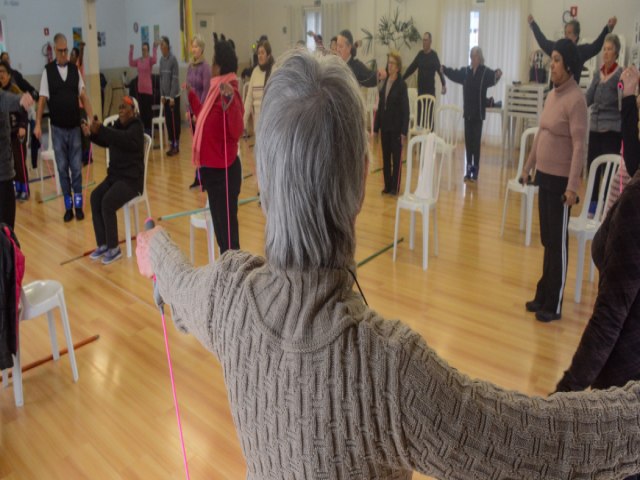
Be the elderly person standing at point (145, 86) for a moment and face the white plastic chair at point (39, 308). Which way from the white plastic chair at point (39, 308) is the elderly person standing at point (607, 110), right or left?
left

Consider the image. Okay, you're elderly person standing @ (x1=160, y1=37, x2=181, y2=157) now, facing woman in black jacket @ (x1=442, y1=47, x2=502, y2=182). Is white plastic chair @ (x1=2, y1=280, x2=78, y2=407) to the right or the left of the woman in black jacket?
right

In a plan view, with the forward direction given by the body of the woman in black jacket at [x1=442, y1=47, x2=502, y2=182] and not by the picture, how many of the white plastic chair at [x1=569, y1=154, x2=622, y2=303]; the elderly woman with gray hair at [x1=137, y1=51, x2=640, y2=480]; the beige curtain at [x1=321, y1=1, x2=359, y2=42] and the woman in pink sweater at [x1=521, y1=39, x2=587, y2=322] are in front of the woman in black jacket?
3

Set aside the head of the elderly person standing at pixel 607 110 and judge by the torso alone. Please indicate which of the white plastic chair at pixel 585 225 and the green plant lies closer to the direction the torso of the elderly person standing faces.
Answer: the white plastic chair

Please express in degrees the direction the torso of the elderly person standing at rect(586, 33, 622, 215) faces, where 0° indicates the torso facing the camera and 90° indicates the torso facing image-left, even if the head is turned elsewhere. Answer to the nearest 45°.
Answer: approximately 45°

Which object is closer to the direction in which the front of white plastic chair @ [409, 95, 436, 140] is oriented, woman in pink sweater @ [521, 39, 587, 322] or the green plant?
the woman in pink sweater

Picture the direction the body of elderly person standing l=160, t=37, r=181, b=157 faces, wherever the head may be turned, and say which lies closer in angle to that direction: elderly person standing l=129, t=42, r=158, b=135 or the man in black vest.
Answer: the man in black vest

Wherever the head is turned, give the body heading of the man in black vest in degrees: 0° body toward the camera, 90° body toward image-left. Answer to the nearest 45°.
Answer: approximately 0°
